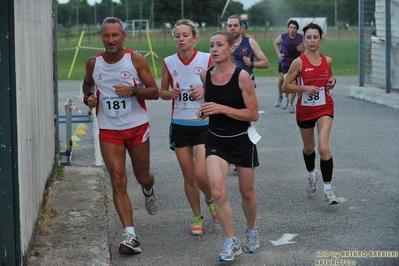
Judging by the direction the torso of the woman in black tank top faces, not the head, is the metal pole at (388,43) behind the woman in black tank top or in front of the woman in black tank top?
behind

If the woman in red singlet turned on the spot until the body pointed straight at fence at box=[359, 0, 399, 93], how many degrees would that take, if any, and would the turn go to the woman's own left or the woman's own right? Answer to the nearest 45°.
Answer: approximately 180°

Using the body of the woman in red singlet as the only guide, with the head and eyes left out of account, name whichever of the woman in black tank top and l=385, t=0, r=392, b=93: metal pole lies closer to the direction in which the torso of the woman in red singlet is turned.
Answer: the woman in black tank top

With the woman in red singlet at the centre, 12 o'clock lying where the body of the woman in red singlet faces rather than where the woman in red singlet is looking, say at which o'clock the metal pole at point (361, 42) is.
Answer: The metal pole is roughly at 6 o'clock from the woman in red singlet.

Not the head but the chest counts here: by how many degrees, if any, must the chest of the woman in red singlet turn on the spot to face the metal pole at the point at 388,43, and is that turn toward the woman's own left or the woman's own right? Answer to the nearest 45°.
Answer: approximately 180°

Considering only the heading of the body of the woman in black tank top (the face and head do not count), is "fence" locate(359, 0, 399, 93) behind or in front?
behind

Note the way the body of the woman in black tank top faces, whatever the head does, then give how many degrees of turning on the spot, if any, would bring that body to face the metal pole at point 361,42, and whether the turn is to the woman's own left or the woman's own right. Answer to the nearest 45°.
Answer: approximately 135° to the woman's own right

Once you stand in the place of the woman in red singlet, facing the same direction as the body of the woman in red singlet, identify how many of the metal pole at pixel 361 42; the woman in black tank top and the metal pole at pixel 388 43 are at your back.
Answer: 2

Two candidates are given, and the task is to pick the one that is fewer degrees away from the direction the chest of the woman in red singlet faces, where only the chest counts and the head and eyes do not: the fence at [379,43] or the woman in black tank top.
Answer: the woman in black tank top
